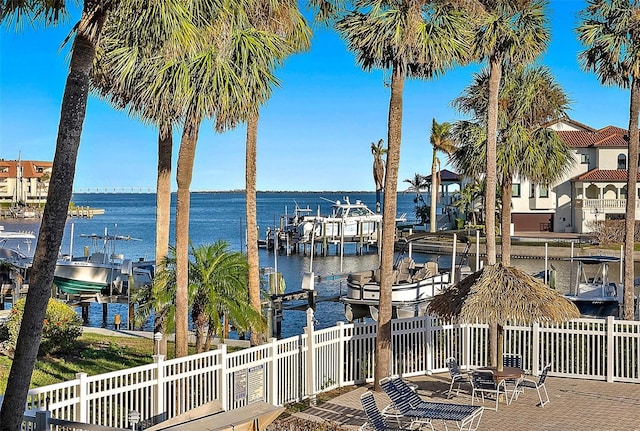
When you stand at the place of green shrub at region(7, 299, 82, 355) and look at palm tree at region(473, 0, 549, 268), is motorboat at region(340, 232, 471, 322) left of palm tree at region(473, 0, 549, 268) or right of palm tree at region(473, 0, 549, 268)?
left

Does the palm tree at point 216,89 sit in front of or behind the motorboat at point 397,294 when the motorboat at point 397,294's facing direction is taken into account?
in front

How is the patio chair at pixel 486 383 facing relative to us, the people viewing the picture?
facing away from the viewer and to the right of the viewer

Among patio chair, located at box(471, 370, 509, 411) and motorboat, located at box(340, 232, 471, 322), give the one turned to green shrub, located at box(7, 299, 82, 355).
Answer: the motorboat

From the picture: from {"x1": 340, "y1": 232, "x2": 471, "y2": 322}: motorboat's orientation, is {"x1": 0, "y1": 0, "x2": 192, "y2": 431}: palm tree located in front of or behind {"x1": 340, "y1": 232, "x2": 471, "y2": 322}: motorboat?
in front

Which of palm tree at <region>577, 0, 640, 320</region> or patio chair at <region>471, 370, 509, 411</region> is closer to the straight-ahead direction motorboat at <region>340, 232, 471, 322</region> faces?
the patio chair

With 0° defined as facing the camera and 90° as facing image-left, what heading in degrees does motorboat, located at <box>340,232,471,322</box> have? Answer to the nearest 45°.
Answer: approximately 45°

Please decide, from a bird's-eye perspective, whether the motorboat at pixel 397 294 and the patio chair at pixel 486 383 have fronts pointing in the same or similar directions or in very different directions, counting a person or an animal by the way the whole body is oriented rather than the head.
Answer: very different directions

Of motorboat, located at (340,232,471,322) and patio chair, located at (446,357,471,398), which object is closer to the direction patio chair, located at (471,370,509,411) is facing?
the motorboat

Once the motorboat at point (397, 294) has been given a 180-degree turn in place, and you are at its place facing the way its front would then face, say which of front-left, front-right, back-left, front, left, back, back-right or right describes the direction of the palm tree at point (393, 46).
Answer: back-right

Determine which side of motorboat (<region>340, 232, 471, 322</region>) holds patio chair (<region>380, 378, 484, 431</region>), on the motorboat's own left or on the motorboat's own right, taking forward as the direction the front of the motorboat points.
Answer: on the motorboat's own left
